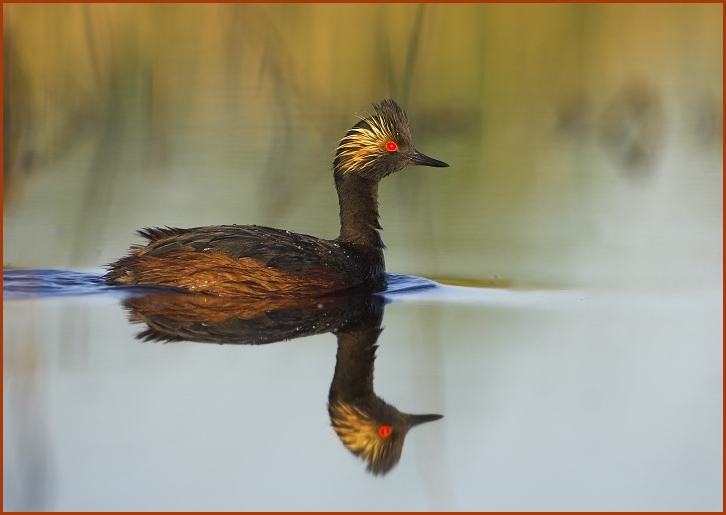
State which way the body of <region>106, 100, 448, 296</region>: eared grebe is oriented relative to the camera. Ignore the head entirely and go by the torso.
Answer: to the viewer's right
